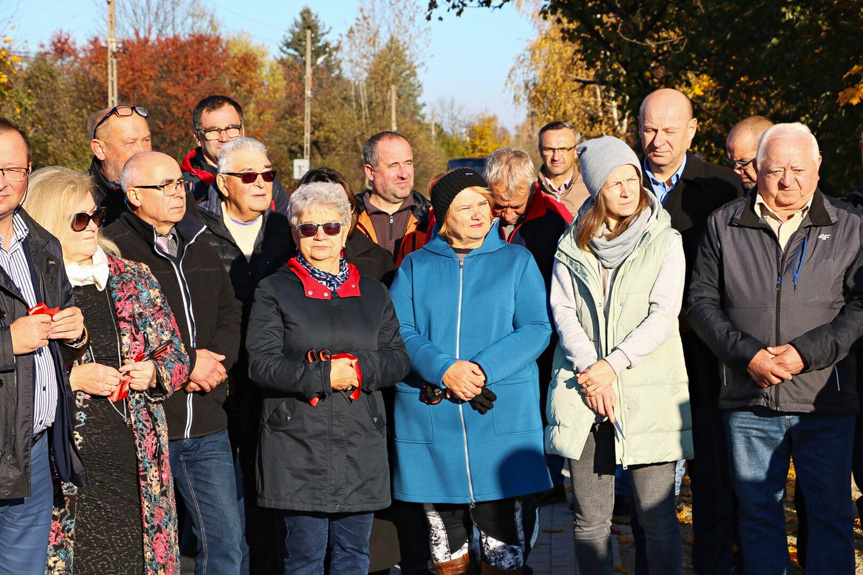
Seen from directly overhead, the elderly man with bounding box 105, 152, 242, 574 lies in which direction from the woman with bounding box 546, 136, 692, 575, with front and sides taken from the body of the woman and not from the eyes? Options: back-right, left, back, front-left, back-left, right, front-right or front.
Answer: right

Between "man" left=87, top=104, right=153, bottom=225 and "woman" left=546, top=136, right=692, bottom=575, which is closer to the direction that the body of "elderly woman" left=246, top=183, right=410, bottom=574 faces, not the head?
the woman

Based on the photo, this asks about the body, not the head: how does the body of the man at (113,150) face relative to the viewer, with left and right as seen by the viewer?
facing the viewer and to the right of the viewer

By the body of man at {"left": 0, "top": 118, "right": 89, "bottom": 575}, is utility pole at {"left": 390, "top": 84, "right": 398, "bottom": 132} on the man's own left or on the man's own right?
on the man's own left

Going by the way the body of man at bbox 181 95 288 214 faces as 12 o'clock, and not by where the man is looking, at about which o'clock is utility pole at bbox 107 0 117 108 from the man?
The utility pole is roughly at 7 o'clock from the man.

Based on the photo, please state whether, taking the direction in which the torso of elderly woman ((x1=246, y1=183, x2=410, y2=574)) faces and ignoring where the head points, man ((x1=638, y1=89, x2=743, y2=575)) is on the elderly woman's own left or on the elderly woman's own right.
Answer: on the elderly woman's own left

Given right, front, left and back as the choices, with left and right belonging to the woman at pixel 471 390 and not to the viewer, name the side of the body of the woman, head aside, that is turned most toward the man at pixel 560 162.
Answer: back

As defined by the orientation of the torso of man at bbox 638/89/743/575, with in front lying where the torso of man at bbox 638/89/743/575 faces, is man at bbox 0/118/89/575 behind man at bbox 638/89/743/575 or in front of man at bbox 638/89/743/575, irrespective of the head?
in front

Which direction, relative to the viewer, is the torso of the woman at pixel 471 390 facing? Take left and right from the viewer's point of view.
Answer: facing the viewer

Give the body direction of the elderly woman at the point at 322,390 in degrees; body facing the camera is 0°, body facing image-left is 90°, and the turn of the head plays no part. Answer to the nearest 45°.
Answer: approximately 0°

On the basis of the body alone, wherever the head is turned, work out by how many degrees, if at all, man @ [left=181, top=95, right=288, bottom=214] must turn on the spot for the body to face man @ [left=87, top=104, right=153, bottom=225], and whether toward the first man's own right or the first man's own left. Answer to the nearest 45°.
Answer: approximately 90° to the first man's own right

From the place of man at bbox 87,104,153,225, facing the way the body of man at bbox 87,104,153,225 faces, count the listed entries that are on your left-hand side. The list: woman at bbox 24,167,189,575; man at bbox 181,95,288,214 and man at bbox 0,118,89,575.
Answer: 1

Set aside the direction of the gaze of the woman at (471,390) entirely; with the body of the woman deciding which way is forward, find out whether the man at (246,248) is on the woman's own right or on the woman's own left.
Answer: on the woman's own right

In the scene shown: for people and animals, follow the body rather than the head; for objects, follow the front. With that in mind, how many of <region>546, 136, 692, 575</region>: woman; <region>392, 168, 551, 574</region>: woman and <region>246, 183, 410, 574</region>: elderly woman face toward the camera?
3

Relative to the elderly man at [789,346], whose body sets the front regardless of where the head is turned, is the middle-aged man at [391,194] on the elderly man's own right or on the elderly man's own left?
on the elderly man's own right

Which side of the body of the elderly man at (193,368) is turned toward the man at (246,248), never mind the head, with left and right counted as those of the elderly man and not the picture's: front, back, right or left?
left
